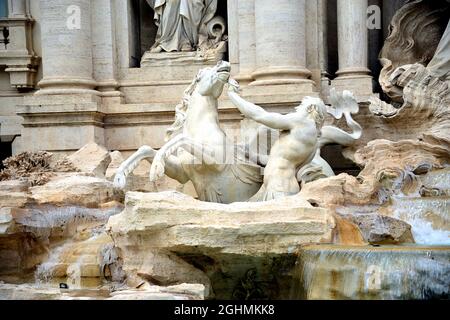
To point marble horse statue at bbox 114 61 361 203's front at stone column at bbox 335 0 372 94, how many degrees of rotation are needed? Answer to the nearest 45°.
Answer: approximately 180°

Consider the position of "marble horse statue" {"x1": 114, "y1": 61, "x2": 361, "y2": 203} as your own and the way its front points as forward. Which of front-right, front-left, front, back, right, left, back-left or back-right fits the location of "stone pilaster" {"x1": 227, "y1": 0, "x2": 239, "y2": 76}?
back-right

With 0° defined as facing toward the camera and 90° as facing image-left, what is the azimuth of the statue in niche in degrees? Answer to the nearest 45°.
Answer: approximately 0°

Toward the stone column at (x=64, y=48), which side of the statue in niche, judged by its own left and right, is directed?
right

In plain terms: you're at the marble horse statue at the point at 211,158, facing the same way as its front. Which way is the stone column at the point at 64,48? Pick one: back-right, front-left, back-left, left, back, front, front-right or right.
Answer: right

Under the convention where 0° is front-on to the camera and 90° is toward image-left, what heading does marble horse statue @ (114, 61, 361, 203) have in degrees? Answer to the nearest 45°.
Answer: approximately 45°

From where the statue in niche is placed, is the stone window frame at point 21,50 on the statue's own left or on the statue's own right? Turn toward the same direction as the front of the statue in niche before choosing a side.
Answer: on the statue's own right

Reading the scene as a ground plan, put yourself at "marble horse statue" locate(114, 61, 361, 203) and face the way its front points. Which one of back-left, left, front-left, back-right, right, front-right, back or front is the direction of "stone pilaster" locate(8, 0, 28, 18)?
right

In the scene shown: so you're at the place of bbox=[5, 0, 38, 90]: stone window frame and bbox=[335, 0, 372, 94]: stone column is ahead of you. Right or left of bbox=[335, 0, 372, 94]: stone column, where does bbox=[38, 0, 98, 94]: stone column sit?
right

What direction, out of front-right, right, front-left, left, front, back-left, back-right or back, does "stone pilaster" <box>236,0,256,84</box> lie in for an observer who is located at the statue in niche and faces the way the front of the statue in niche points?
front-left
